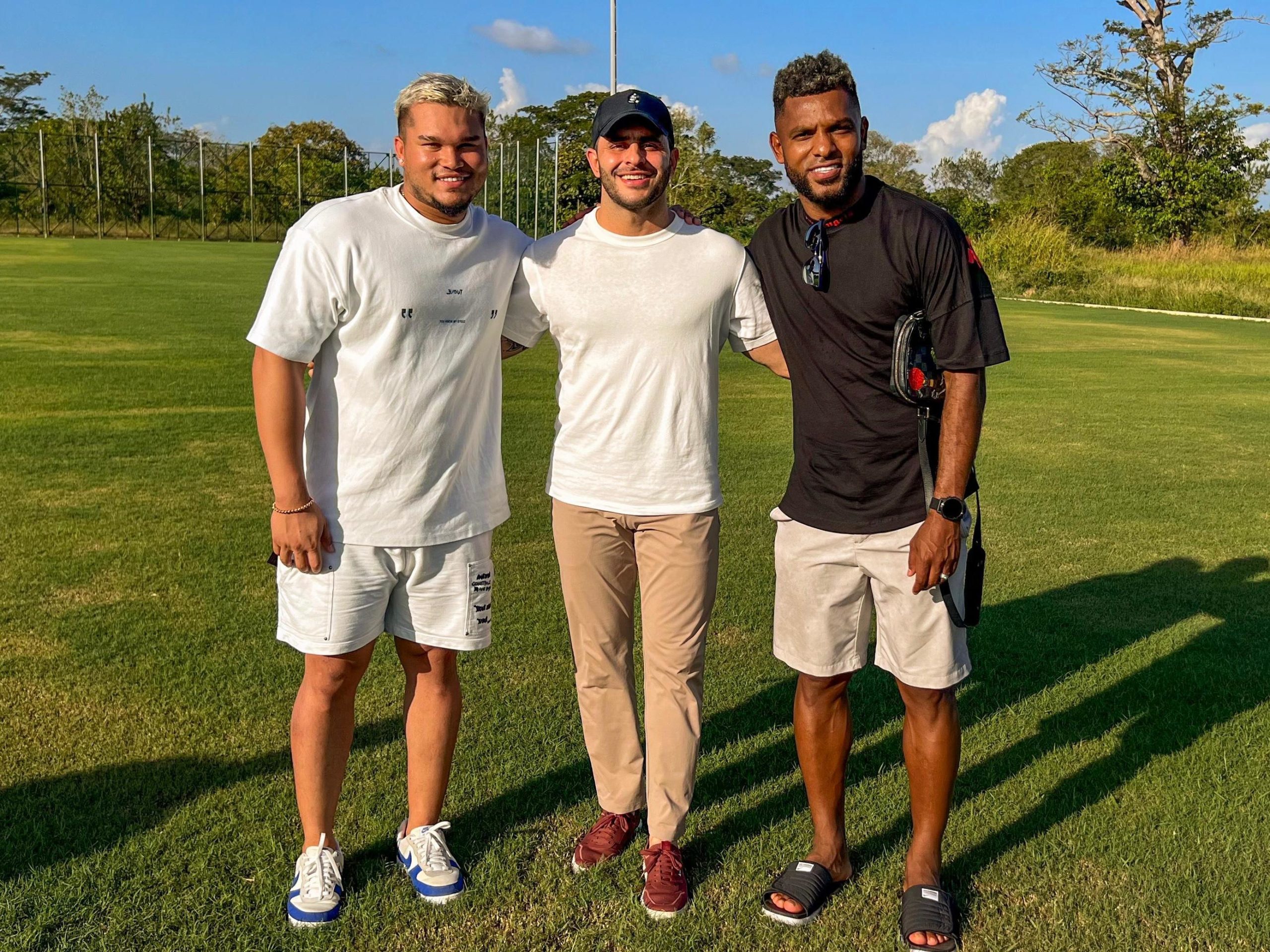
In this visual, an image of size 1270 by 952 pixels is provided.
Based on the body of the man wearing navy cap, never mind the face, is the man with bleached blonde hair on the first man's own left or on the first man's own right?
on the first man's own right

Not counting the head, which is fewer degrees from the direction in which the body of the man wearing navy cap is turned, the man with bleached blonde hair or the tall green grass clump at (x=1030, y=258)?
the man with bleached blonde hair

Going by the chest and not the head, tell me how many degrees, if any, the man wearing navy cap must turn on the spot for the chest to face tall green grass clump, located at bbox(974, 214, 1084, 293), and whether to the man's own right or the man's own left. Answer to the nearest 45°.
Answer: approximately 180°

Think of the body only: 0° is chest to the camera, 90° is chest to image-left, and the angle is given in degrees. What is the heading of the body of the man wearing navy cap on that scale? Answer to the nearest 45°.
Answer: approximately 0°

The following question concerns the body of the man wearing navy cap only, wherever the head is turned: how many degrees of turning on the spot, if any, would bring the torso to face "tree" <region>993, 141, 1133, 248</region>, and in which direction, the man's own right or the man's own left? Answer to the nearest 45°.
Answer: approximately 180°
